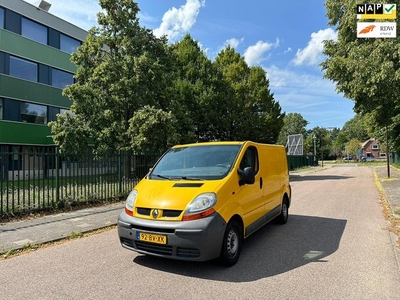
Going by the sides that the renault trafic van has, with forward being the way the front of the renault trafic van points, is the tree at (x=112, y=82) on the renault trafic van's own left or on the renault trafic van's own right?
on the renault trafic van's own right

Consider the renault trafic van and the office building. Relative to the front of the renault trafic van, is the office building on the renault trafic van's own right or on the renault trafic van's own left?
on the renault trafic van's own right

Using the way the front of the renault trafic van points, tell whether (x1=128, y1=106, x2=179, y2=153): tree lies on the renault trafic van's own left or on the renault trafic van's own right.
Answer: on the renault trafic van's own right

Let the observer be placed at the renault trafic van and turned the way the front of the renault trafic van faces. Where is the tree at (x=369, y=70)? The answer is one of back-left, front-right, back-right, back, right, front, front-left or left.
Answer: back

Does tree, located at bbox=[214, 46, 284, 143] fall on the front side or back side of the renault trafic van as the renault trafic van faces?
on the back side

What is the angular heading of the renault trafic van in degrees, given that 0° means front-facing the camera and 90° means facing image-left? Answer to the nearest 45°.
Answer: approximately 45°

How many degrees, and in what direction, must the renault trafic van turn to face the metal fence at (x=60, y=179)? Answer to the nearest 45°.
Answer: approximately 90° to its right
